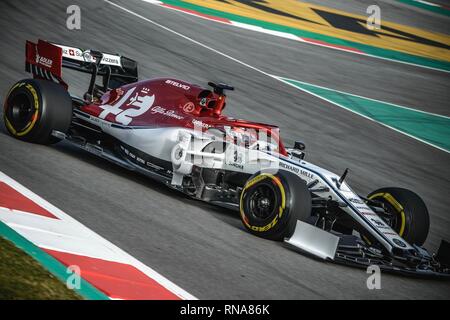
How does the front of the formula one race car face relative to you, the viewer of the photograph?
facing the viewer and to the right of the viewer
